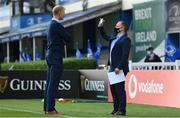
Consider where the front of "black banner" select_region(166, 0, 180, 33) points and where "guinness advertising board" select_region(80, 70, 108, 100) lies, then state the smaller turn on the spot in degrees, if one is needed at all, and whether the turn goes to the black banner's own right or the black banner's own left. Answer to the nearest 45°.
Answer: approximately 45° to the black banner's own right

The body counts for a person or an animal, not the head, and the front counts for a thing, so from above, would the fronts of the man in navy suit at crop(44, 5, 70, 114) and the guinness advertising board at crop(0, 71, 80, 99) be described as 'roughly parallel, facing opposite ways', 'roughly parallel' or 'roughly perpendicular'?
roughly perpendicular

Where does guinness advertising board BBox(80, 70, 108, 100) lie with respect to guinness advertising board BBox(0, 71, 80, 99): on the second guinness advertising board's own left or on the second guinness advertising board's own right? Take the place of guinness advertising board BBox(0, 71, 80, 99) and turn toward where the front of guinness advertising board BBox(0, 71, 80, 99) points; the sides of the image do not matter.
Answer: on the second guinness advertising board's own left

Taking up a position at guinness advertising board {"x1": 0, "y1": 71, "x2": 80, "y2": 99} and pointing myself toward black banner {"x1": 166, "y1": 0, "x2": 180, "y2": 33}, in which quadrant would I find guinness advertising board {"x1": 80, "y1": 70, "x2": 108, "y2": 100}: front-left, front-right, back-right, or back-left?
front-right

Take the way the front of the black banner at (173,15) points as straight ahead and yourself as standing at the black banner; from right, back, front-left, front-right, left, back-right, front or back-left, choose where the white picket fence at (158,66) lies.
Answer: front

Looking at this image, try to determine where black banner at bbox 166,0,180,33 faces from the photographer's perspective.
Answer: facing the viewer

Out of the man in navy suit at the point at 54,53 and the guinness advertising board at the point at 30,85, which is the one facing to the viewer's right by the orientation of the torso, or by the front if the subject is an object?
the man in navy suit

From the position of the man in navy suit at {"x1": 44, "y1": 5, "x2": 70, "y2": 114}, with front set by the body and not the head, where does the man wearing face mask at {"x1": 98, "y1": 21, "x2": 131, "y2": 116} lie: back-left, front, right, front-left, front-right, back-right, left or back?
front

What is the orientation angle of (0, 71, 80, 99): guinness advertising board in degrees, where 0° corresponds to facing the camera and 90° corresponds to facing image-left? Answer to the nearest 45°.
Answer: approximately 0°

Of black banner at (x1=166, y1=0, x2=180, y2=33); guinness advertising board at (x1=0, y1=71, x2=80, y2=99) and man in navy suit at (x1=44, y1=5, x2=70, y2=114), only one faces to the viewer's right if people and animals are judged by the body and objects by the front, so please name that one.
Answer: the man in navy suit

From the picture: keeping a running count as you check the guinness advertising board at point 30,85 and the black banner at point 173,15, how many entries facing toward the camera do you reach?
2

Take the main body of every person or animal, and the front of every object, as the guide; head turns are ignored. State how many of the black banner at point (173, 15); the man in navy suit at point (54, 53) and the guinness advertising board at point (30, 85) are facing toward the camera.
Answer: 2

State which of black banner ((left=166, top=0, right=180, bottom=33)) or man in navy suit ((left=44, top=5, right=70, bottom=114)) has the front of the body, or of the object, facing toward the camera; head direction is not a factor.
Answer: the black banner

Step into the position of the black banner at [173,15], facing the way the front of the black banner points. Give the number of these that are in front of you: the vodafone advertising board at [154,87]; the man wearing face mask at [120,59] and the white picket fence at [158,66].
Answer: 3

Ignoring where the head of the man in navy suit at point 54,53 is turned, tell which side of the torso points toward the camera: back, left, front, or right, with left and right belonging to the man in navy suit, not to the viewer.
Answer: right

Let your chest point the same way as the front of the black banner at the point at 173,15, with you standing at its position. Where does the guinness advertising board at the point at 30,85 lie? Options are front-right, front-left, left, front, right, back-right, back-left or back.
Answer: front-right

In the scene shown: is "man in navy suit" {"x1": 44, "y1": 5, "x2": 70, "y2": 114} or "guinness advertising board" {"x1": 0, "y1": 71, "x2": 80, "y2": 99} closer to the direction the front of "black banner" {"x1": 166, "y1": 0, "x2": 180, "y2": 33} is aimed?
the man in navy suit
